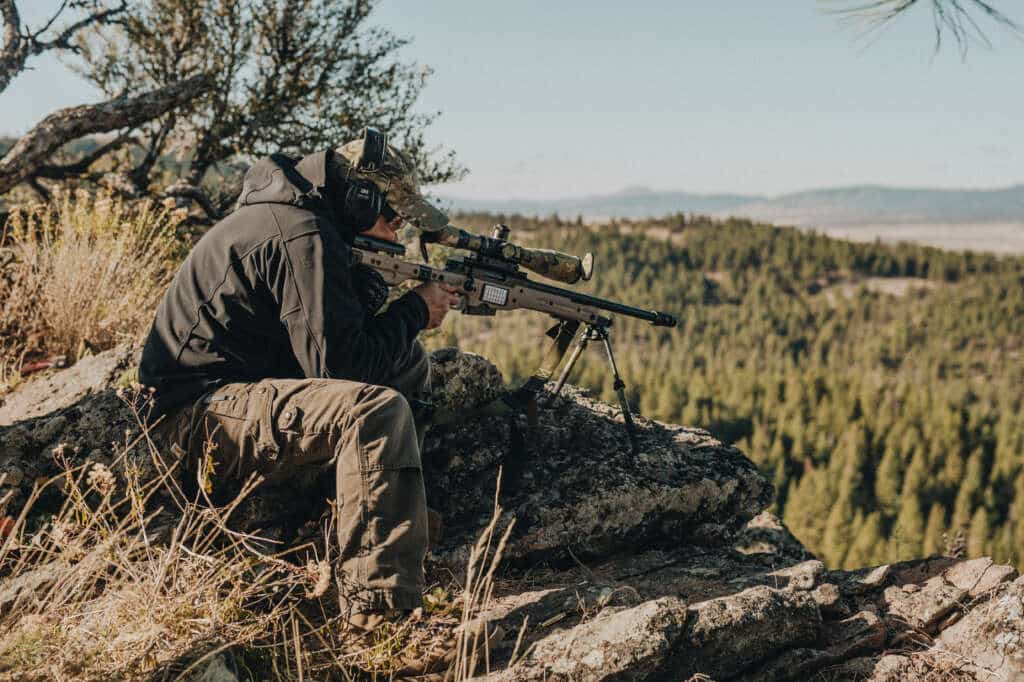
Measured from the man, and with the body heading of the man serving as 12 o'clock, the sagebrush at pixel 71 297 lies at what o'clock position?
The sagebrush is roughly at 8 o'clock from the man.

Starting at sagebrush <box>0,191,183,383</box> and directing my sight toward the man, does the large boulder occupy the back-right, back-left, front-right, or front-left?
front-left

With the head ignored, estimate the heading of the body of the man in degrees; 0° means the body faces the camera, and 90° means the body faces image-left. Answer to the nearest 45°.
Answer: approximately 270°

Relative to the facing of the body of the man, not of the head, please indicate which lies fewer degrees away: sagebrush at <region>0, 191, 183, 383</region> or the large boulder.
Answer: the large boulder

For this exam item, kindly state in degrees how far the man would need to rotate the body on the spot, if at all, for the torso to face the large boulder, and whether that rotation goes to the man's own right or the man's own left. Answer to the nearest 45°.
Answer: approximately 45° to the man's own left

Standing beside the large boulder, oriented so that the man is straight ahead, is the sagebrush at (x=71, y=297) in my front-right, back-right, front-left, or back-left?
front-right
